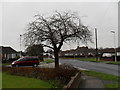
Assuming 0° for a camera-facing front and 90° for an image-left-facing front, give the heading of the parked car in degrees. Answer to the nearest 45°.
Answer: approximately 90°
